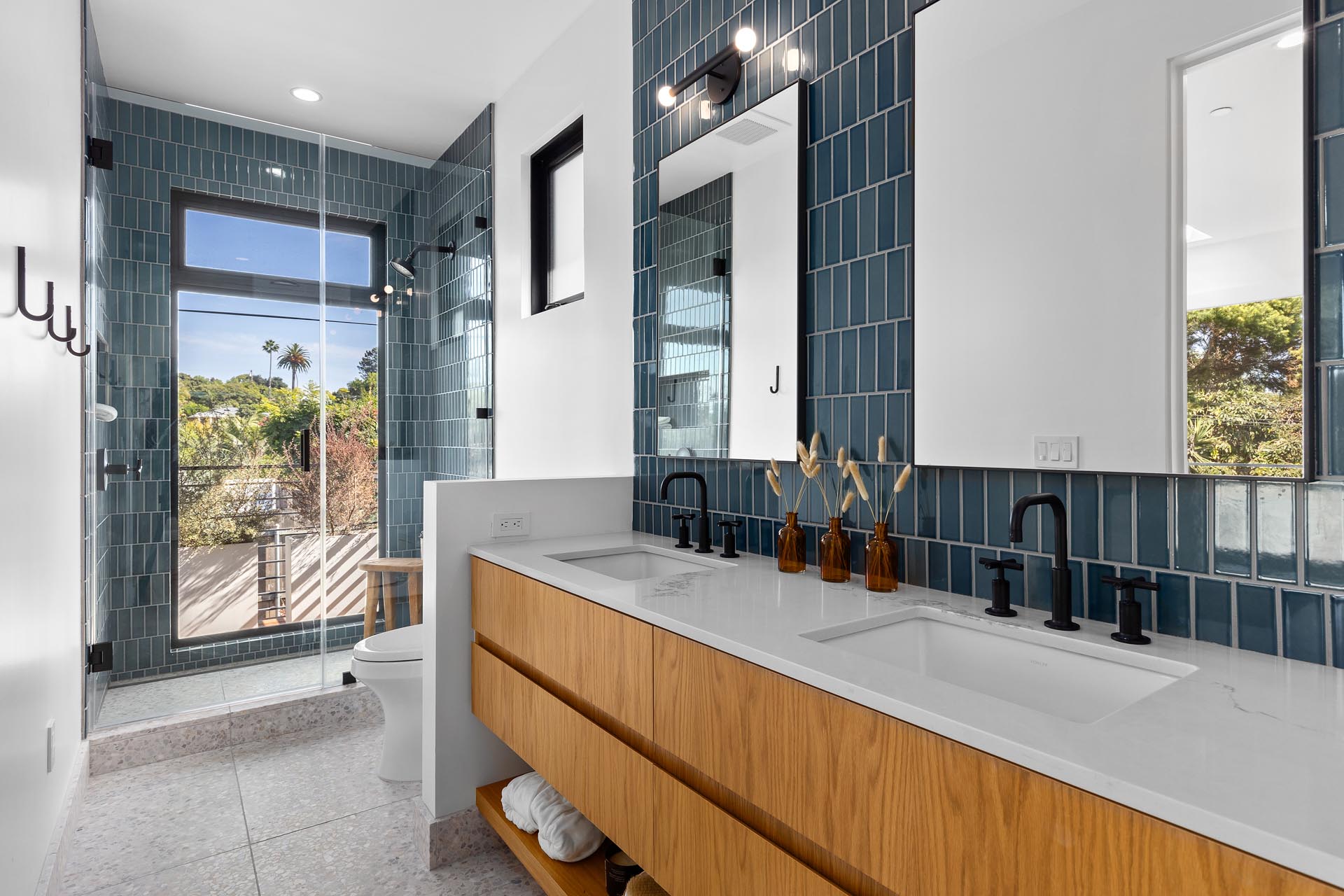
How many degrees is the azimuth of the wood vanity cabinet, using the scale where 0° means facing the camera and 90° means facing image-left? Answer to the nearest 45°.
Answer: approximately 45°

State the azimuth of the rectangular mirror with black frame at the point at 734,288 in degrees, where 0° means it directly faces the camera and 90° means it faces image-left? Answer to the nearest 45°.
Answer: approximately 45°

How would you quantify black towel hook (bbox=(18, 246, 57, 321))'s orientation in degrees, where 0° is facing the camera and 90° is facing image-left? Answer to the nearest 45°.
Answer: approximately 270°

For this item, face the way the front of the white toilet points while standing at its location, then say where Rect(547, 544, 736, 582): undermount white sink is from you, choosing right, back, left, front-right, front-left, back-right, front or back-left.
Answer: back-left

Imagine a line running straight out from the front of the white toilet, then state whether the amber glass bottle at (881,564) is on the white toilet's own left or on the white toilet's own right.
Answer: on the white toilet's own left

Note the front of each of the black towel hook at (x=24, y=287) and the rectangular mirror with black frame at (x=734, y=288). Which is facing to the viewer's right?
the black towel hook
